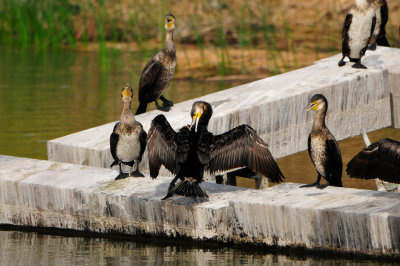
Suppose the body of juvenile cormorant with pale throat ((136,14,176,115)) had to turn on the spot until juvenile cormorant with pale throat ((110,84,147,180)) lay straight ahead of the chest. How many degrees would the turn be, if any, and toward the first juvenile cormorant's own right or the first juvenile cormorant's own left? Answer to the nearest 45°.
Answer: approximately 45° to the first juvenile cormorant's own right

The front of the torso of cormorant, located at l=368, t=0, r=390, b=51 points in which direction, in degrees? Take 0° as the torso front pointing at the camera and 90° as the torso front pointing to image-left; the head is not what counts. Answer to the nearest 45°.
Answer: approximately 45°

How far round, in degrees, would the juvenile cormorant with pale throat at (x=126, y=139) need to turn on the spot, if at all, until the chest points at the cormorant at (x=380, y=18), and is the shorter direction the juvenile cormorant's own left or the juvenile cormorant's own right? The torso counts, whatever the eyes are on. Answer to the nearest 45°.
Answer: approximately 135° to the juvenile cormorant's own left

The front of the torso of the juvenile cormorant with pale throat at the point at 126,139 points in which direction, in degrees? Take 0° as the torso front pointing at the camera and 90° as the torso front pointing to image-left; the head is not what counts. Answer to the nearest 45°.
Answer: approximately 0°

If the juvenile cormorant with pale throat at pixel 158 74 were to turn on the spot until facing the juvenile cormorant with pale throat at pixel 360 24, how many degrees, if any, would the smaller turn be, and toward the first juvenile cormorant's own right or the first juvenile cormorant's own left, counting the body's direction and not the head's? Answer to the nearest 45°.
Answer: approximately 45° to the first juvenile cormorant's own left

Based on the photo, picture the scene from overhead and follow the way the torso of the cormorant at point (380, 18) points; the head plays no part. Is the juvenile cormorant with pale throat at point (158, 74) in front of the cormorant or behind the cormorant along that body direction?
in front

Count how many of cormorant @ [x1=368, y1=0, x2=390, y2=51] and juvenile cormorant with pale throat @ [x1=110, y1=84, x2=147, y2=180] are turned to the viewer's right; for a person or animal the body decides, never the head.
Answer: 0

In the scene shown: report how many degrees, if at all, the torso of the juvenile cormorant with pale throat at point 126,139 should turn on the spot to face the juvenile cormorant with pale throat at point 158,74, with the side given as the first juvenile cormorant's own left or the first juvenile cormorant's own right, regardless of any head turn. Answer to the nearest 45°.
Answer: approximately 180°

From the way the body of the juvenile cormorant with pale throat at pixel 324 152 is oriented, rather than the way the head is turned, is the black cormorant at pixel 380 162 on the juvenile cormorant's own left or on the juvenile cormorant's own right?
on the juvenile cormorant's own left

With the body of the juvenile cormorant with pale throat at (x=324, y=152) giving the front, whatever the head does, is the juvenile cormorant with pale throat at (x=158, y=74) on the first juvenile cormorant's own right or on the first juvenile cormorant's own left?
on the first juvenile cormorant's own right

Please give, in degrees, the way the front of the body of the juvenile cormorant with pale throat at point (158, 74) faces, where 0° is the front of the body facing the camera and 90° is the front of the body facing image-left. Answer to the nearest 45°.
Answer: approximately 315°

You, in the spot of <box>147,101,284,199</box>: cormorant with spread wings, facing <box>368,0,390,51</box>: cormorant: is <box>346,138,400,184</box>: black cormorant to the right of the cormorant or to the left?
right

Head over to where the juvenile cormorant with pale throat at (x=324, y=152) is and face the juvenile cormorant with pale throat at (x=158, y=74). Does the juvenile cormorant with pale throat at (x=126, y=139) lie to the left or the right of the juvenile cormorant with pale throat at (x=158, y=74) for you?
left

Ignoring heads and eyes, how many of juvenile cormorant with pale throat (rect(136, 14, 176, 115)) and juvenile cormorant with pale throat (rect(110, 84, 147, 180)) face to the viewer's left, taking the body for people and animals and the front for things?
0
